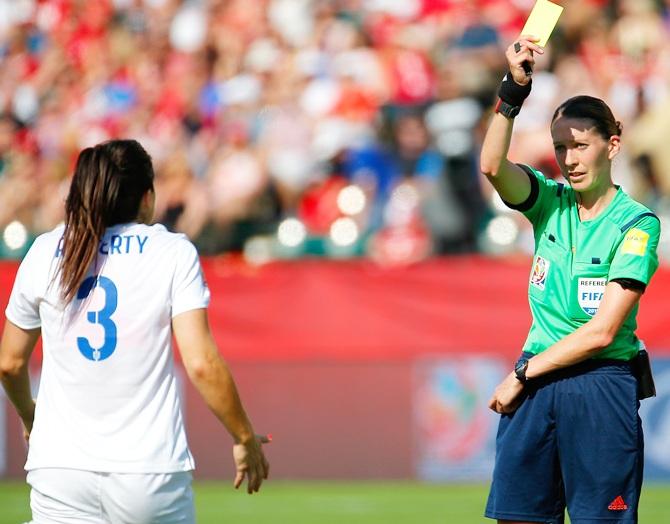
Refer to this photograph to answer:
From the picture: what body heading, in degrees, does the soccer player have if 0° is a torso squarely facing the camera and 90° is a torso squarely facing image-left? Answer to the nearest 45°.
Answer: approximately 180°

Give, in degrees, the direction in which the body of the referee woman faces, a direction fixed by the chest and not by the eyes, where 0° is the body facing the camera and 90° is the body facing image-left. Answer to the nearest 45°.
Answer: approximately 45°

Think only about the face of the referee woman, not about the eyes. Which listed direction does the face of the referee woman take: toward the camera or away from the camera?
toward the camera

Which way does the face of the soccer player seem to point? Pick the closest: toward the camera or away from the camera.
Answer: away from the camera
